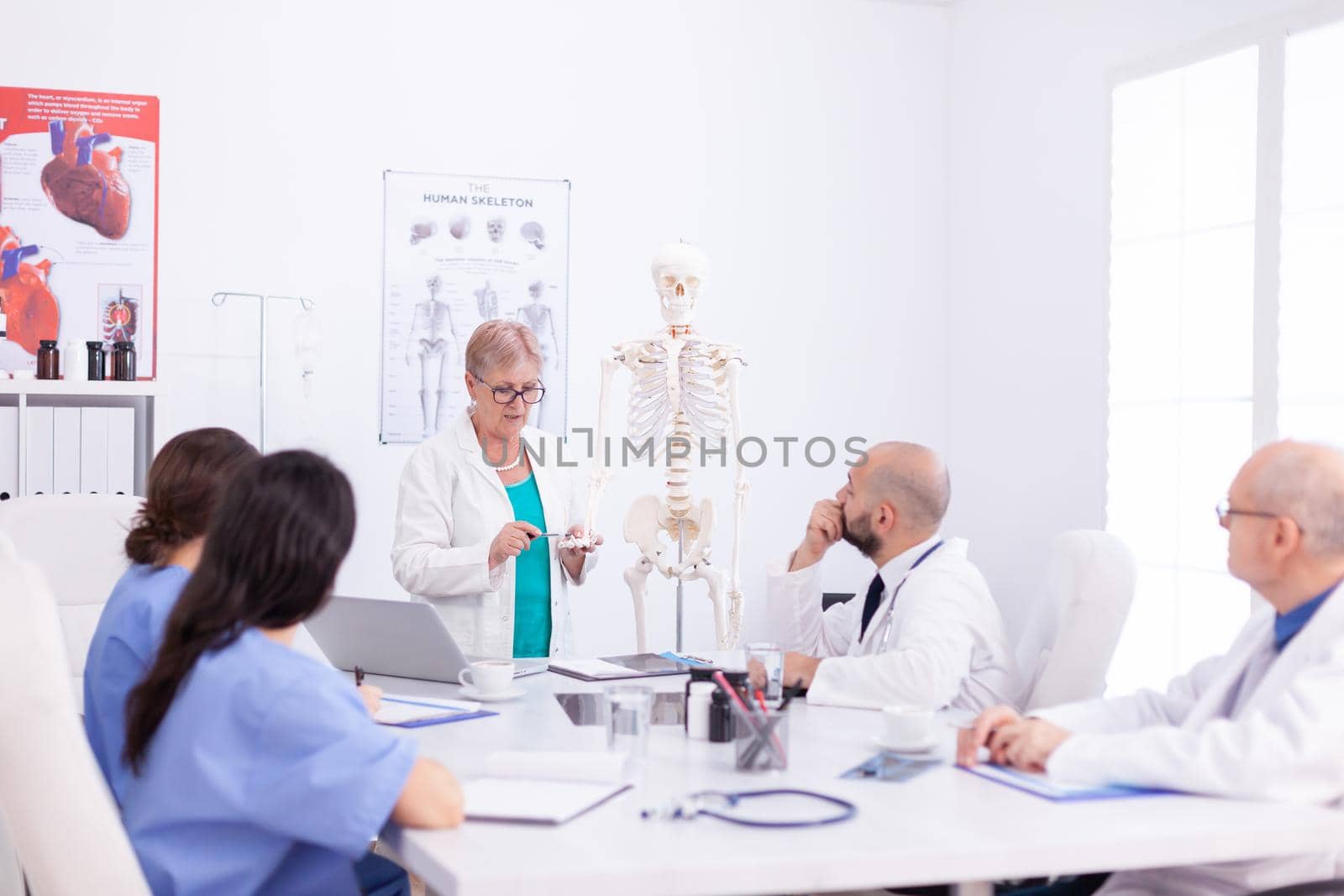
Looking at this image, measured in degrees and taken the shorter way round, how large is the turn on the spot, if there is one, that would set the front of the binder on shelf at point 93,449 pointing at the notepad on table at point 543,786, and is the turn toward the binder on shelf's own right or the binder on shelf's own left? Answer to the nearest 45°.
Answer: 0° — it already faces it

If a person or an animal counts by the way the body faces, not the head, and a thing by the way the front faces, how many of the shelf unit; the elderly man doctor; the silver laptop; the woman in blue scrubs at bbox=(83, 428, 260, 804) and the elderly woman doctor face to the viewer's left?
1

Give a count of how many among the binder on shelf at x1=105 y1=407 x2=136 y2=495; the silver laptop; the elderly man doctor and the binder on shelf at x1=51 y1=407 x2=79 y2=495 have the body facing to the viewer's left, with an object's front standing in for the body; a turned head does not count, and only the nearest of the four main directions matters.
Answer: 1

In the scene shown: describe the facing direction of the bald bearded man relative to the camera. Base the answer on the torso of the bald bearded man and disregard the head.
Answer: to the viewer's left

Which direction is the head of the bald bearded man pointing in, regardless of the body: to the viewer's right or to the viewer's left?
to the viewer's left

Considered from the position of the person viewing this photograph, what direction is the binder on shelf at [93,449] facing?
facing the viewer

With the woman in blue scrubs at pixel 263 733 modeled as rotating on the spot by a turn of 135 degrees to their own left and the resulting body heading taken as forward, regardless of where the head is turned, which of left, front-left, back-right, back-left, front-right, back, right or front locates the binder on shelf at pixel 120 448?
right

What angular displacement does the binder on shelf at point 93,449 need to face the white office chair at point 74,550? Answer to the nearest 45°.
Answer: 0° — it already faces it

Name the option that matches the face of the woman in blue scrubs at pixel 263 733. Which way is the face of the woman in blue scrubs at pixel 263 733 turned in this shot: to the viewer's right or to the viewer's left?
to the viewer's right

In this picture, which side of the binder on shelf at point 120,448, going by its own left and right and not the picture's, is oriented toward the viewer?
front

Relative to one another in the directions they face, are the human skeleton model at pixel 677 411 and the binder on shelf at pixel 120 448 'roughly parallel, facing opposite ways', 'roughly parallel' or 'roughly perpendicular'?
roughly parallel

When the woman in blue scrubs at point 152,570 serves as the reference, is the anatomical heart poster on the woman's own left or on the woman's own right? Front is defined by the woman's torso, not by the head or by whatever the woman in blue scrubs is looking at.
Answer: on the woman's own left

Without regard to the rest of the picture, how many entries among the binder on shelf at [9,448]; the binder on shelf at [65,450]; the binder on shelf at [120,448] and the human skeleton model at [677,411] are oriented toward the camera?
4

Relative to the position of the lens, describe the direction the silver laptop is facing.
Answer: facing away from the viewer and to the right of the viewer

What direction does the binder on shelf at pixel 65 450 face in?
toward the camera
